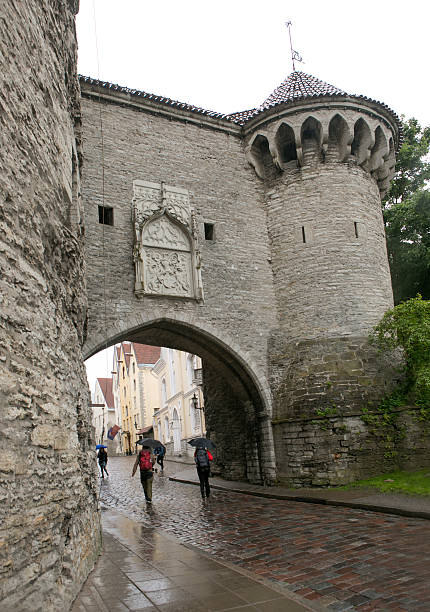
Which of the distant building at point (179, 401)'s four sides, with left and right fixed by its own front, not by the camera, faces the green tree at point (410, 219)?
left

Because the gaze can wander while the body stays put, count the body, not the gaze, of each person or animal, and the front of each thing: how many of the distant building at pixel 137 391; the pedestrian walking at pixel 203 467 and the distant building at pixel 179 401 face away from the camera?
1

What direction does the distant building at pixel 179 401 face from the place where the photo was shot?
facing the viewer and to the left of the viewer

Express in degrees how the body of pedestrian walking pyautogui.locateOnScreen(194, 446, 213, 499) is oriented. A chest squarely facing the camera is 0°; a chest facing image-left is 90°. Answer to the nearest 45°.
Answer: approximately 180°

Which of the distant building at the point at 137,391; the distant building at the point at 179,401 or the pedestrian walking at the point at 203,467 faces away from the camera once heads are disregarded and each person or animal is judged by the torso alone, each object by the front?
the pedestrian walking

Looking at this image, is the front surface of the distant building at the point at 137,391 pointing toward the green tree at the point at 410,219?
no

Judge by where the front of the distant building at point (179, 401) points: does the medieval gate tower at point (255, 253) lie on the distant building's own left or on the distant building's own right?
on the distant building's own left

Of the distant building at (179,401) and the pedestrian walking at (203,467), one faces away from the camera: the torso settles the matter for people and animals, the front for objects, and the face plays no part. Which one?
the pedestrian walking

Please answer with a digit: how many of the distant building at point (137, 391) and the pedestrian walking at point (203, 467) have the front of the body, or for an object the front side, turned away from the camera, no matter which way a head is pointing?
1

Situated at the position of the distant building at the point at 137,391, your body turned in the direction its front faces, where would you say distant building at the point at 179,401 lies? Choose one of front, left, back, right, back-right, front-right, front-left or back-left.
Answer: front-left
